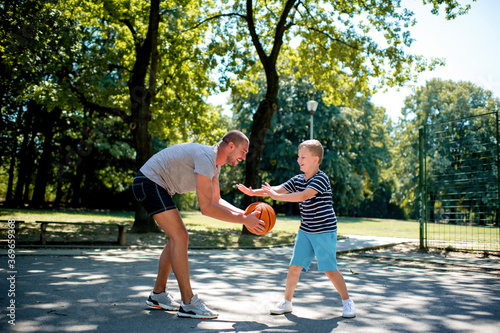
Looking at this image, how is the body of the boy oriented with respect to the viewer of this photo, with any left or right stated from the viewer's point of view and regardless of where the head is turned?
facing the viewer and to the left of the viewer

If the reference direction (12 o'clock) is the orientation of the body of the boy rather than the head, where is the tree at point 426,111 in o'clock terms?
The tree is roughly at 5 o'clock from the boy.

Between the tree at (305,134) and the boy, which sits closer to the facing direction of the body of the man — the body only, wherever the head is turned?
the boy

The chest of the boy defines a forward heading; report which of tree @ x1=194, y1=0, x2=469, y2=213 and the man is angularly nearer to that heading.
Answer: the man

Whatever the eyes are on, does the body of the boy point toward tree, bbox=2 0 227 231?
no

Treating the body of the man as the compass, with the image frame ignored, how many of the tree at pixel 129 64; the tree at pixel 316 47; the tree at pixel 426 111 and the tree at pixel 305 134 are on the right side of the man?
0

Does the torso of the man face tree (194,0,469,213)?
no

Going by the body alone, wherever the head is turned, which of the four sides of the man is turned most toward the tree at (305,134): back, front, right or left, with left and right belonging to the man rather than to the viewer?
left

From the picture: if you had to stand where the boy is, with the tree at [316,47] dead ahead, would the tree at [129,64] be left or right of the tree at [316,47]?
left

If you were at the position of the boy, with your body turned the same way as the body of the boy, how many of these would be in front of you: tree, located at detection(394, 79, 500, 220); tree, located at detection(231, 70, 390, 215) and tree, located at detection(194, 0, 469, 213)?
0

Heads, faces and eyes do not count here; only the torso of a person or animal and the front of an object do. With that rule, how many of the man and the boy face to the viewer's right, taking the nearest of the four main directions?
1

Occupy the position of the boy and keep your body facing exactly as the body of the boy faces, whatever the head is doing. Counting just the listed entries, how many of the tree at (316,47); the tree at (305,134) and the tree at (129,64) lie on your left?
0

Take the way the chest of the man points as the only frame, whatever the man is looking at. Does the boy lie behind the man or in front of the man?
in front

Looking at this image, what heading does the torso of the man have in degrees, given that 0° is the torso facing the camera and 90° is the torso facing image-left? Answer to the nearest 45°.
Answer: approximately 270°

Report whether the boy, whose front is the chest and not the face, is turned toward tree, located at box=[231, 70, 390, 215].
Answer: no

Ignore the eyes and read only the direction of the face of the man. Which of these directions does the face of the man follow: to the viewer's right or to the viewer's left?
to the viewer's right

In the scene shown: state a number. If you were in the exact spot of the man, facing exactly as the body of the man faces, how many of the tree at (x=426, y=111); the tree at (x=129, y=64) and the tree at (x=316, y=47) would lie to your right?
0
